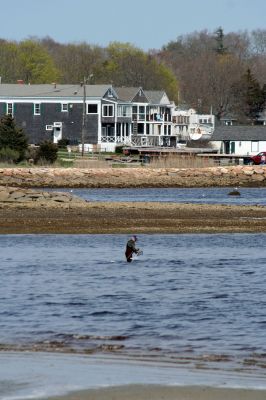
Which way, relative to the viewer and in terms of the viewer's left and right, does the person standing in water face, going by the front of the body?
facing to the right of the viewer
